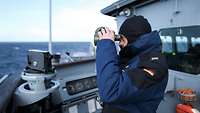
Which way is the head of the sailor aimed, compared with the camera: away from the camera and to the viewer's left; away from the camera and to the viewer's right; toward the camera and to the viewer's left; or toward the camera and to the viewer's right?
away from the camera and to the viewer's left

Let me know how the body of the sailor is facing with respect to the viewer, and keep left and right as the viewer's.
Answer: facing to the left of the viewer
